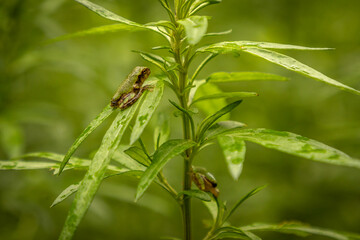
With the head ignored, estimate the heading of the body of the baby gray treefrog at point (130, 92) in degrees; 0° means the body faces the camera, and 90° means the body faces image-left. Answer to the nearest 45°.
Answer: approximately 270°
